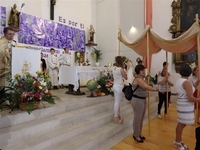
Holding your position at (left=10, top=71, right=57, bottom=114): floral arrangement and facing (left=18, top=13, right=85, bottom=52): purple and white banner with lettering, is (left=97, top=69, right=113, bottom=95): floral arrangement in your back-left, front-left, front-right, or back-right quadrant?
front-right

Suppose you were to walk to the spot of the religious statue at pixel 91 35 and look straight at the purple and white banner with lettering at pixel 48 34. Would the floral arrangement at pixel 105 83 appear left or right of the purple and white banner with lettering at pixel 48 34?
left

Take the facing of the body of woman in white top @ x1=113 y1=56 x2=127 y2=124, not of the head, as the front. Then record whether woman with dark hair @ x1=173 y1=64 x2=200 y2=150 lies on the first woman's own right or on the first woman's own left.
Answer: on the first woman's own right

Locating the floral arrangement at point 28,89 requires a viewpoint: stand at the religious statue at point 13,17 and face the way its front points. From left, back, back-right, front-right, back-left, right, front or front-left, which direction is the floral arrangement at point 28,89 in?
front-right

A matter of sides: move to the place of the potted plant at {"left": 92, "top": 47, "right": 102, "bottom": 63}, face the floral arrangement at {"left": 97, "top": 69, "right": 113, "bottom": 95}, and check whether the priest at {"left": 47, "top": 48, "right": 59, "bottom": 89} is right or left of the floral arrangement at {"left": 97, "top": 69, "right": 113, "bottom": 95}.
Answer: right

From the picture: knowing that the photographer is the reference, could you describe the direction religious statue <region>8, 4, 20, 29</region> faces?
facing the viewer and to the right of the viewer

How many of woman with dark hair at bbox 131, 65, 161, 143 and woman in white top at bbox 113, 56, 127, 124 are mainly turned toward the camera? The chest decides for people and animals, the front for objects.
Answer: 0

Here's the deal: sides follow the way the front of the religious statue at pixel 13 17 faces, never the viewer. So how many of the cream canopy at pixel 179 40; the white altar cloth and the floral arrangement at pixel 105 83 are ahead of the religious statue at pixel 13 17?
3

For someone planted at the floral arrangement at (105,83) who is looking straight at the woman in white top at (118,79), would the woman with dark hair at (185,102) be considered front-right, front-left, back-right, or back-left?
front-left
